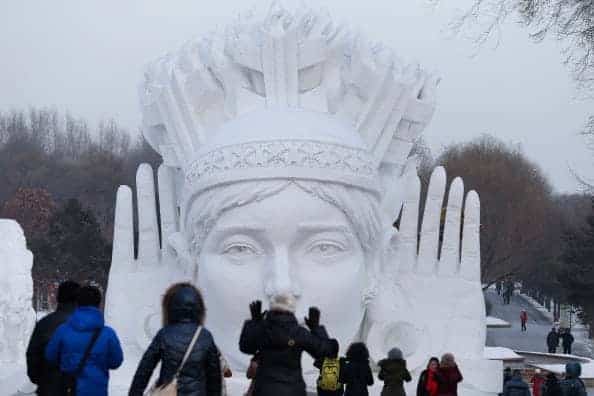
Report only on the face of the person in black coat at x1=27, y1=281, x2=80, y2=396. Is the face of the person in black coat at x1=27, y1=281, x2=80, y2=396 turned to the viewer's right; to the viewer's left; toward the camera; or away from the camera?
away from the camera

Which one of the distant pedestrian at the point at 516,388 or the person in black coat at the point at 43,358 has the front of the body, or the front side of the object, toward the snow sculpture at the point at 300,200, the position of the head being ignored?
the person in black coat

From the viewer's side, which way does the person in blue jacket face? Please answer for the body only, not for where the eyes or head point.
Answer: away from the camera

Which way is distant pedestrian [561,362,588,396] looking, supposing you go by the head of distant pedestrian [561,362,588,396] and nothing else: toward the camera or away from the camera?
away from the camera

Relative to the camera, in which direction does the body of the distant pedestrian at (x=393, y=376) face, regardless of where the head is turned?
away from the camera

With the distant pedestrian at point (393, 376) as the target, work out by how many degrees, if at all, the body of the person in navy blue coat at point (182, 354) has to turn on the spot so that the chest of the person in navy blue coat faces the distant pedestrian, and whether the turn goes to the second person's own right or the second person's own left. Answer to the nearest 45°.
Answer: approximately 45° to the second person's own right

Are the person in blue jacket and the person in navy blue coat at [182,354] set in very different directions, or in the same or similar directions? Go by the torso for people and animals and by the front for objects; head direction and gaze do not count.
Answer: same or similar directions

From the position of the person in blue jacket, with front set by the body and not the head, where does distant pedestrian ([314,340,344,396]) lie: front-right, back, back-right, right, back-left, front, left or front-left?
front-right

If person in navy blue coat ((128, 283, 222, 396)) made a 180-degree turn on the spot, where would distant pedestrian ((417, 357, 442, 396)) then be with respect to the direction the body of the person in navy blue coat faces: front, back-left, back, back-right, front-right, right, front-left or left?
back-left

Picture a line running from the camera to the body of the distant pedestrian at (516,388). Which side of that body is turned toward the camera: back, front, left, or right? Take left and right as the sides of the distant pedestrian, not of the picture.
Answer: back

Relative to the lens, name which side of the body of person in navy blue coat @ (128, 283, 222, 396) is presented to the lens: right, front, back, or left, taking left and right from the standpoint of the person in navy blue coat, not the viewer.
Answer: back

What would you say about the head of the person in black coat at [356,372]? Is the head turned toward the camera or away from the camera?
away from the camera

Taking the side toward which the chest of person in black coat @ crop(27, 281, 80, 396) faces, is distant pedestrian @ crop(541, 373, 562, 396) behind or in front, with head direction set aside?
in front

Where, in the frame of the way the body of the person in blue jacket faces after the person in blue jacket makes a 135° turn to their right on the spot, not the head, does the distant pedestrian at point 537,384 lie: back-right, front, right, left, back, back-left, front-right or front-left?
left

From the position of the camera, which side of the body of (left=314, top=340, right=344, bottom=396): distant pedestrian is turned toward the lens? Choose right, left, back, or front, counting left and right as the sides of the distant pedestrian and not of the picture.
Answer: back

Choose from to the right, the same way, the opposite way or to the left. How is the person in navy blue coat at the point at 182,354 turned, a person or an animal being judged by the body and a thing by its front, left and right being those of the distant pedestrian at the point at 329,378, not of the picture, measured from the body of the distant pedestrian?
the same way
